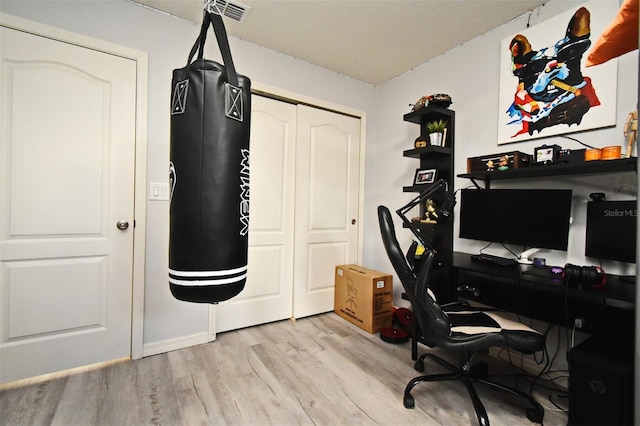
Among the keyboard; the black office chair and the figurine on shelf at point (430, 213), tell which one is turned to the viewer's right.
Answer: the black office chair

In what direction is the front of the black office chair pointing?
to the viewer's right

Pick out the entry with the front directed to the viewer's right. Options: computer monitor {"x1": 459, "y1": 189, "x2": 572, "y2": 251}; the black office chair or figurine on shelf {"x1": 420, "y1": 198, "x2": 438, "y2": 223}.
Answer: the black office chair

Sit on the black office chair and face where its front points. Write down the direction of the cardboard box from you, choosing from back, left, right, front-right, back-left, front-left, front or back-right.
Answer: back-left

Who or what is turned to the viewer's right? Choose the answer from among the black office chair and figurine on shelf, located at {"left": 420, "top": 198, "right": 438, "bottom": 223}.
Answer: the black office chair

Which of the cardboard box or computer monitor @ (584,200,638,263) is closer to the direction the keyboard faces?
the cardboard box

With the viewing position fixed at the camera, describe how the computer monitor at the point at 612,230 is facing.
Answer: facing the viewer and to the left of the viewer

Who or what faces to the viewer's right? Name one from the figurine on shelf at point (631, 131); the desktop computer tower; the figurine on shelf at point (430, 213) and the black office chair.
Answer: the black office chair
